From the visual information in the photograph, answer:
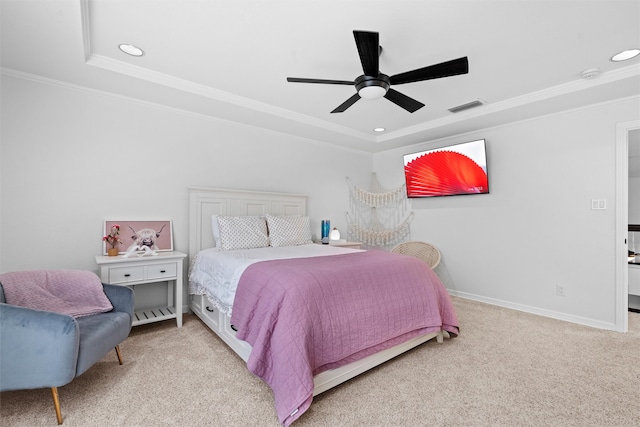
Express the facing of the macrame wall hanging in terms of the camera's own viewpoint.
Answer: facing the viewer

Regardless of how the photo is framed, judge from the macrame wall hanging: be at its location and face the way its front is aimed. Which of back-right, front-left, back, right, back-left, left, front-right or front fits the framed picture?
front-right

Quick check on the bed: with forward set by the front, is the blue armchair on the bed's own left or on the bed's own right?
on the bed's own right

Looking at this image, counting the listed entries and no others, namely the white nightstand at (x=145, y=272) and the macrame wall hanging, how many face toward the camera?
2

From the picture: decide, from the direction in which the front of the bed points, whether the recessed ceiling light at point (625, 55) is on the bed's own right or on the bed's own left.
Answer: on the bed's own left

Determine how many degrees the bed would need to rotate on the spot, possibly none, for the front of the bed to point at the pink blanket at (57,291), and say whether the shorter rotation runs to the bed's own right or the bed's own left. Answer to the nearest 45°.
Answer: approximately 135° to the bed's own right

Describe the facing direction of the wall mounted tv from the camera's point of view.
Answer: facing the viewer and to the left of the viewer

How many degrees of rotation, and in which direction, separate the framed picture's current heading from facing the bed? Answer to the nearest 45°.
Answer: approximately 45° to its left

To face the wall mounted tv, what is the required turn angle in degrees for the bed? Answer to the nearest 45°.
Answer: approximately 90° to its left

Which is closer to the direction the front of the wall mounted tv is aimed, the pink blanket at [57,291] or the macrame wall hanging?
the pink blanket
